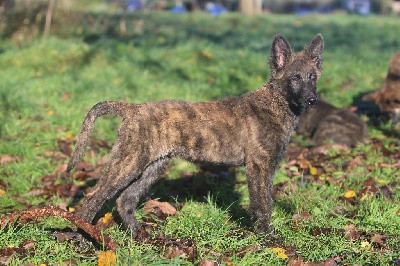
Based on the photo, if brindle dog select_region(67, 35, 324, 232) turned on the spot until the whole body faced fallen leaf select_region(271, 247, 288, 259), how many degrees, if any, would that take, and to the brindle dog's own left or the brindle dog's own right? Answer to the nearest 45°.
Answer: approximately 45° to the brindle dog's own right

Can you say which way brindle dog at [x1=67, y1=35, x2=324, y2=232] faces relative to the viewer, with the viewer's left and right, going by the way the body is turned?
facing to the right of the viewer

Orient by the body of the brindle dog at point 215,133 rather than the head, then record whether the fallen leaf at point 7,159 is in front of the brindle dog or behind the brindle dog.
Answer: behind

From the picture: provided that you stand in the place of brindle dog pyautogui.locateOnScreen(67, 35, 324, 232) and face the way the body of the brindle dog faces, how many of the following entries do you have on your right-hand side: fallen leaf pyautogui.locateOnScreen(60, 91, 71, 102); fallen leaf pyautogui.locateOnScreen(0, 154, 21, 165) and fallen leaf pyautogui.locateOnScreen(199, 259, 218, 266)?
1

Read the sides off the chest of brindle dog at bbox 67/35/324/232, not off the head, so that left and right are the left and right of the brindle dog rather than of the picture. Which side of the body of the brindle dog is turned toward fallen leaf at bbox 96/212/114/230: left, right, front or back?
back

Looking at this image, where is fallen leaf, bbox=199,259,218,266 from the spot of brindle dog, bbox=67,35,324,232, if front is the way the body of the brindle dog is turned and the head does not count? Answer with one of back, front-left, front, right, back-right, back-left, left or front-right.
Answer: right

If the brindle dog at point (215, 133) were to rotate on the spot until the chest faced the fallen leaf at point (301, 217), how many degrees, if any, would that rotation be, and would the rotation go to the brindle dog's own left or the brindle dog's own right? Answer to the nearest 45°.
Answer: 0° — it already faces it

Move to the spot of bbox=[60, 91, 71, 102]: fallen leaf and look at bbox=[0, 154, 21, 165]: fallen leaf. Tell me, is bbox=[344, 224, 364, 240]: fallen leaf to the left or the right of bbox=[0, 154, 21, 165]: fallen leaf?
left

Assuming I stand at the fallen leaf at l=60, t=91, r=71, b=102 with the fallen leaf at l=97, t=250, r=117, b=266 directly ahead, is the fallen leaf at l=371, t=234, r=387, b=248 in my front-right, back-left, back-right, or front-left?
front-left

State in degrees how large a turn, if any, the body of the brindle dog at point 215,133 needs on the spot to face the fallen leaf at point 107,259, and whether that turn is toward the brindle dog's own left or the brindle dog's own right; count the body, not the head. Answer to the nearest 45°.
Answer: approximately 135° to the brindle dog's own right

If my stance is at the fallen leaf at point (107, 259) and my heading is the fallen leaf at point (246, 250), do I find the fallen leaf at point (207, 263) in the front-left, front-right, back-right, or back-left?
front-right

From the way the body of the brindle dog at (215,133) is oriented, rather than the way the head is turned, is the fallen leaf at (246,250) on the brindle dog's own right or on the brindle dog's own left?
on the brindle dog's own right

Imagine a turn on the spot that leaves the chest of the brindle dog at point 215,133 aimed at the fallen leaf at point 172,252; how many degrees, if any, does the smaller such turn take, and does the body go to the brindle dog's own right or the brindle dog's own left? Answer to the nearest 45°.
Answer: approximately 90° to the brindle dog's own right
